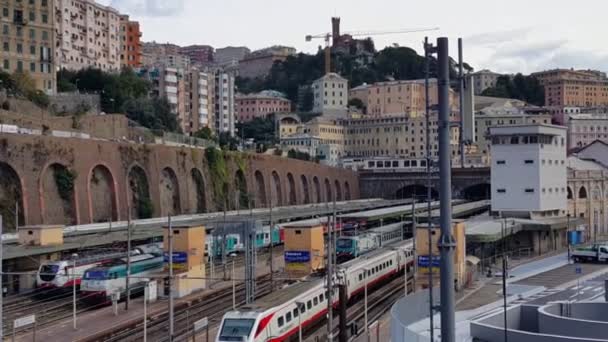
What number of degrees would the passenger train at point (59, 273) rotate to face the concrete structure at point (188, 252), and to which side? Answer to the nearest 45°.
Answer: approximately 135° to its left

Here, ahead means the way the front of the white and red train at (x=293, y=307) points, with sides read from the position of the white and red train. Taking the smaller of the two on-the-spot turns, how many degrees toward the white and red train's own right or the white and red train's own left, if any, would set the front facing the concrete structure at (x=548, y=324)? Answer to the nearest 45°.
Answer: approximately 90° to the white and red train's own left

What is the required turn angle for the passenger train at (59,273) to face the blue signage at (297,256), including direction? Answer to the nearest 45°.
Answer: approximately 135° to its left

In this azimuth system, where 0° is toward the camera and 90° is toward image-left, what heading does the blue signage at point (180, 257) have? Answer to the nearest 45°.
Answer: approximately 0°

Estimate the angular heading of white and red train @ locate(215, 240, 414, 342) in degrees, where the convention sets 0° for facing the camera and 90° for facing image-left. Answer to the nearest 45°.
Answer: approximately 45°

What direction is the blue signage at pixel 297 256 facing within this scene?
toward the camera

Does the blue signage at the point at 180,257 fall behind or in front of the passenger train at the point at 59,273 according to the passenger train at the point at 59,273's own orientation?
behind

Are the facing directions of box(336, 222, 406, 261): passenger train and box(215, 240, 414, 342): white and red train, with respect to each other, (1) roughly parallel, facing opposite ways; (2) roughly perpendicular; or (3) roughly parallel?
roughly parallel

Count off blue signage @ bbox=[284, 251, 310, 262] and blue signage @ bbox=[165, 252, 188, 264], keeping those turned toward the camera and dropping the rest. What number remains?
2

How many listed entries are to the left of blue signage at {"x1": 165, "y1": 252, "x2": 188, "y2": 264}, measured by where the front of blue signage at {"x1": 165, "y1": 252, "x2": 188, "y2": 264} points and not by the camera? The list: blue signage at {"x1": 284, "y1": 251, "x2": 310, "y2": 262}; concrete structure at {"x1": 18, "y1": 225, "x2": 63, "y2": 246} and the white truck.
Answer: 2

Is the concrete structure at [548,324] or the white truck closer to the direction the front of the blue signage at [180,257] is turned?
the concrete structure
